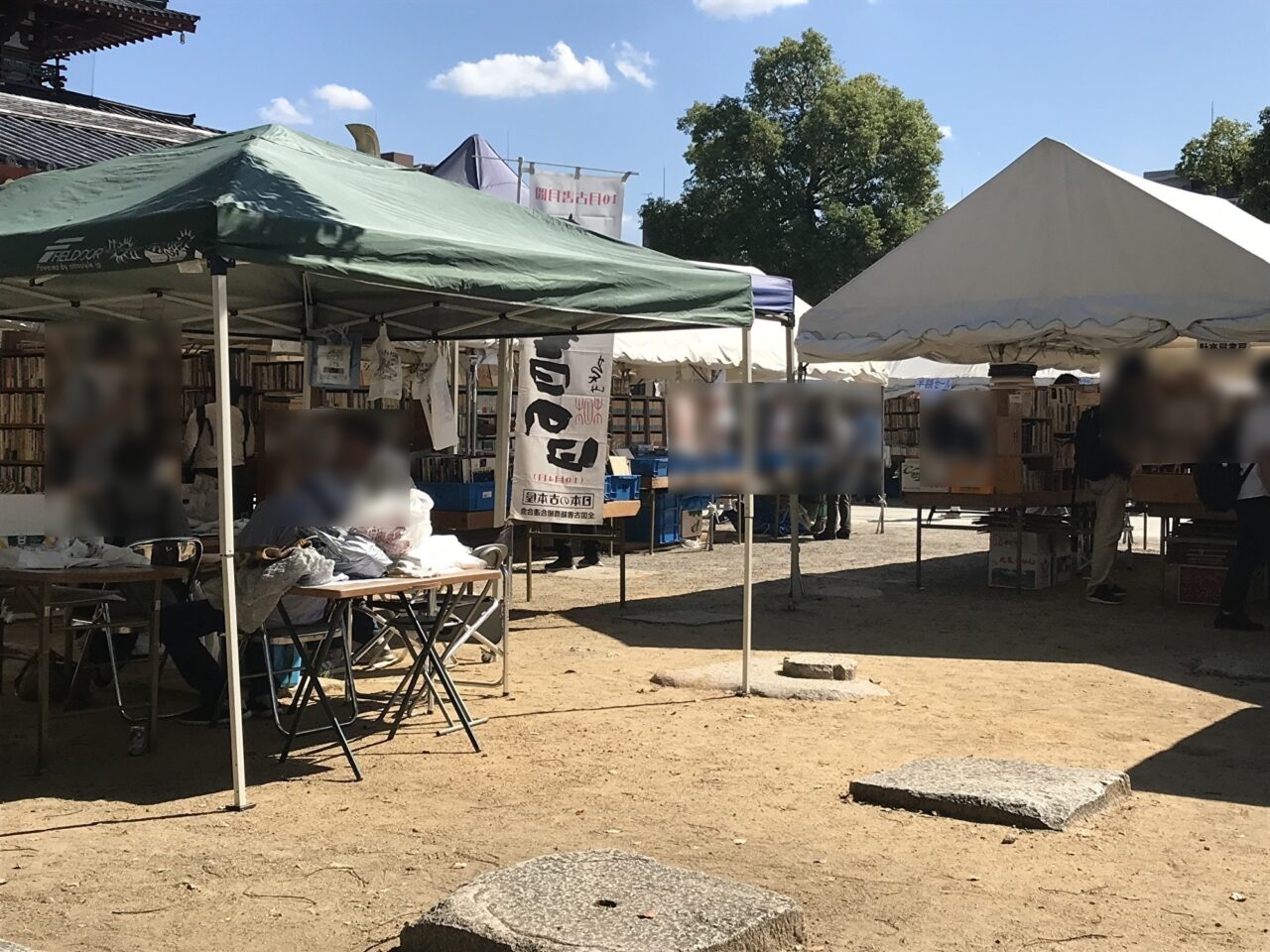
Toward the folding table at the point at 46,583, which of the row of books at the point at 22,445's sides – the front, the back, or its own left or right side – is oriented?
front

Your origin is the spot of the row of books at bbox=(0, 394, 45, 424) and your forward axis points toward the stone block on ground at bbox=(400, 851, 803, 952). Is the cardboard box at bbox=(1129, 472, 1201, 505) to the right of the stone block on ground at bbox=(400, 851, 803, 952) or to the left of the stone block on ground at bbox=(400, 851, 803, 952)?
left

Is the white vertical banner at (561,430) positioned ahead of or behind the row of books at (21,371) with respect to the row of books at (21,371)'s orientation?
ahead

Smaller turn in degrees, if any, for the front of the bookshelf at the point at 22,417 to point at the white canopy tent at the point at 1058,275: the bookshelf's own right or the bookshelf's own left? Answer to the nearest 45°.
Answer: approximately 45° to the bookshelf's own left

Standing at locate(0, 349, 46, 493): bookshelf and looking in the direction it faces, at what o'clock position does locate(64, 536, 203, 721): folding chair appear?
The folding chair is roughly at 12 o'clock from the bookshelf.

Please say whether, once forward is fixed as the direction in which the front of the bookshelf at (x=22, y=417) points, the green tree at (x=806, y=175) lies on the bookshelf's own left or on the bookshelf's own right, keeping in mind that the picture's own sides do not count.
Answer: on the bookshelf's own left

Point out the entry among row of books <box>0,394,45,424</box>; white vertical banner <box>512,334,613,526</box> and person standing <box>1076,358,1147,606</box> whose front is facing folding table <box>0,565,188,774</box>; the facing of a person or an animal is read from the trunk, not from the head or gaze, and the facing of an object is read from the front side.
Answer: the row of books

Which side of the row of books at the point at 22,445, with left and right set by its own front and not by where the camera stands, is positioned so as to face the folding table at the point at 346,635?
front

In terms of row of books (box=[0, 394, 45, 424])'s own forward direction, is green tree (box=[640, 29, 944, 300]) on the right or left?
on its left

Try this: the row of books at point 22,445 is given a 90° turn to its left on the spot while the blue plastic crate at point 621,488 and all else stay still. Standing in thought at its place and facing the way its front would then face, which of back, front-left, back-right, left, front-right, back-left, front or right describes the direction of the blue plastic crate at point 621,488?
front-right
